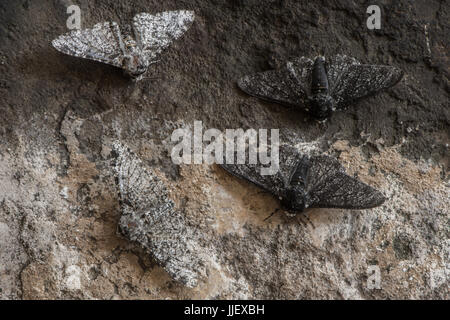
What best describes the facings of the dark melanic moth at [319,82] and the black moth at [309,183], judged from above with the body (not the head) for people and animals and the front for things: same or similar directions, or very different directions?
same or similar directions

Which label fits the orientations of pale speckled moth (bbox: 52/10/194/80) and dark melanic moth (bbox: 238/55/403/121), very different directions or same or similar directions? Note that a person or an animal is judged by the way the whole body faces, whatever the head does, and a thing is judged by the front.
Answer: same or similar directions
